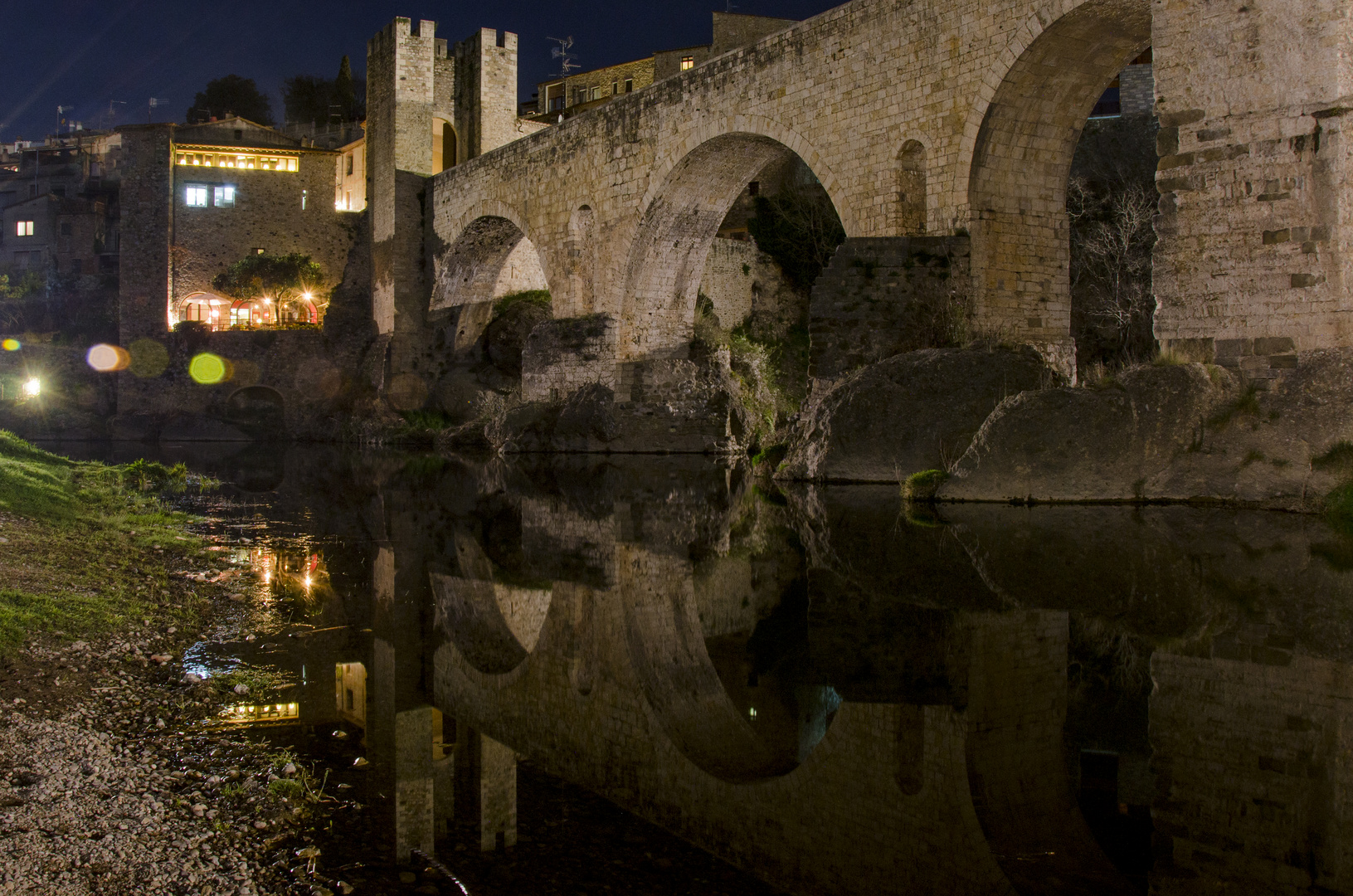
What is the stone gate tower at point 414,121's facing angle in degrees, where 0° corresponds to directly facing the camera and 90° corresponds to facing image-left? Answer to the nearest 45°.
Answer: approximately 315°

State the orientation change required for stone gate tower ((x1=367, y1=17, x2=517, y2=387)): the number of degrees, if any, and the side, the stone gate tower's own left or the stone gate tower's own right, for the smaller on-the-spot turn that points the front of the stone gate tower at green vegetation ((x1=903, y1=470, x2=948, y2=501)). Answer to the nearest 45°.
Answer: approximately 45° to the stone gate tower's own right

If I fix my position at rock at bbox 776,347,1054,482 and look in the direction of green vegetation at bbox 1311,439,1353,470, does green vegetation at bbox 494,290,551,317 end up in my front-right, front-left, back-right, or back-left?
back-left
